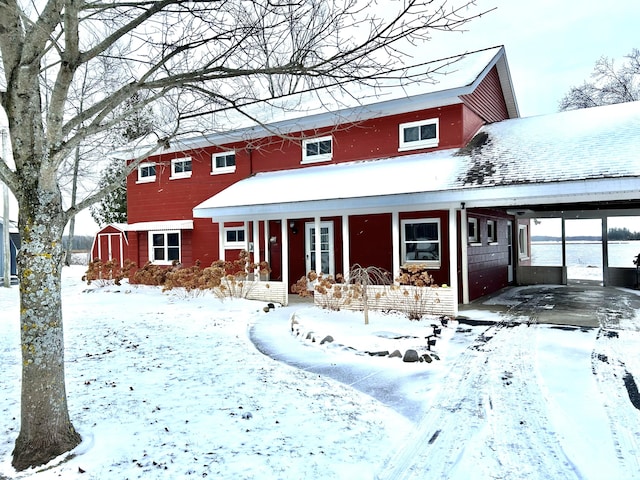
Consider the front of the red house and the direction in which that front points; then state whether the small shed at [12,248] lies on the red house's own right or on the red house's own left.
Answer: on the red house's own right

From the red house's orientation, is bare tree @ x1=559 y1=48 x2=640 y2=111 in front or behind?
behind

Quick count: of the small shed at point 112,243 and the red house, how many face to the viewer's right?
0

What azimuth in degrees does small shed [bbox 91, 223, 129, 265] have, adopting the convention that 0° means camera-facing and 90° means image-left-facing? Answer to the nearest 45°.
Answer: approximately 0°

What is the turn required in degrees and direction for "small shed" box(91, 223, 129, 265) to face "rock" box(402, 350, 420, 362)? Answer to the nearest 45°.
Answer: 0° — it already faces it

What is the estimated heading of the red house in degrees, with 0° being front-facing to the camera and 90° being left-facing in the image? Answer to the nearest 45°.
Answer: approximately 45°

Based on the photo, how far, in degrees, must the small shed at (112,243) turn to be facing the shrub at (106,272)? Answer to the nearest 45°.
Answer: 0° — it already faces it

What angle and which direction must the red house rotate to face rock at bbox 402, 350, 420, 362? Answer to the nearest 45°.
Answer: approximately 45° to its left

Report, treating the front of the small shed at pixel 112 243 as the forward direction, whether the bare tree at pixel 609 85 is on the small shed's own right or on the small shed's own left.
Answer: on the small shed's own left

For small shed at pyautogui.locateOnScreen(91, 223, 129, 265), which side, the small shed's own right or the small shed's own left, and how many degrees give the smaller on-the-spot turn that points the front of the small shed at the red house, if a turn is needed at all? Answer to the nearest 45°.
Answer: approximately 45° to the small shed's own left

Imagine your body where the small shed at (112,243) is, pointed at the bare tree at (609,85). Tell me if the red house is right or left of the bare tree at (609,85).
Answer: right
